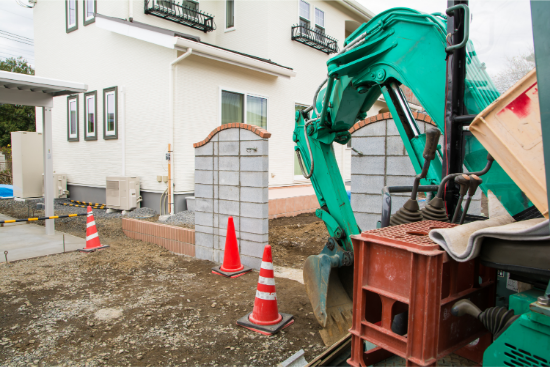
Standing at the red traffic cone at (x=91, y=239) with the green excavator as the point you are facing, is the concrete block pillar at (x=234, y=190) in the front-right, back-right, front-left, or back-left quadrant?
front-left

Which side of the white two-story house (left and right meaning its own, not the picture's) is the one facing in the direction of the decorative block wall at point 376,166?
front

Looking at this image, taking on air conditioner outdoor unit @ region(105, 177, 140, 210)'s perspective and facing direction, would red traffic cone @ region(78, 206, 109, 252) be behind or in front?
in front

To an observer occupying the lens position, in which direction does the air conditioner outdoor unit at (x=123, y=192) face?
facing the viewer and to the left of the viewer

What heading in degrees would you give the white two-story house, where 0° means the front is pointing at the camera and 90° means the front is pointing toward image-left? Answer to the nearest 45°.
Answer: approximately 315°

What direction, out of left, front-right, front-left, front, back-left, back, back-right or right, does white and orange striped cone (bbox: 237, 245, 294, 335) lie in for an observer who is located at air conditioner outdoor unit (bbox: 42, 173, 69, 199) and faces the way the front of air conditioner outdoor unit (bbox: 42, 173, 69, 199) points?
front-left

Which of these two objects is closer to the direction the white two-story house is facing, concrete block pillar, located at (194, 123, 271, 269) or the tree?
the concrete block pillar

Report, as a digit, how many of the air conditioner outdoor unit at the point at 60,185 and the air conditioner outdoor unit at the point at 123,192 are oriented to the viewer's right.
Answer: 0

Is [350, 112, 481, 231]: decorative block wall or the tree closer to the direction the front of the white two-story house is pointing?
the decorative block wall

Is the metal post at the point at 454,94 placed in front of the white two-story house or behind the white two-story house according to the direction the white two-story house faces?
in front

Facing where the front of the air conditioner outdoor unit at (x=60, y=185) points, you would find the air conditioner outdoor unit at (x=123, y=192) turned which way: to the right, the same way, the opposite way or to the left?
the same way

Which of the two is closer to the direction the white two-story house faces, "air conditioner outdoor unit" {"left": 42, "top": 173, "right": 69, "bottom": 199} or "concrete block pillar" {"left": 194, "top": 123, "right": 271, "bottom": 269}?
the concrete block pillar

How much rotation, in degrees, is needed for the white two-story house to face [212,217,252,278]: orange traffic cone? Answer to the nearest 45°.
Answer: approximately 45° to its right
